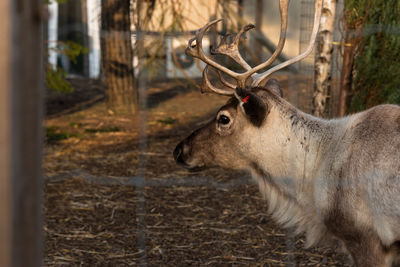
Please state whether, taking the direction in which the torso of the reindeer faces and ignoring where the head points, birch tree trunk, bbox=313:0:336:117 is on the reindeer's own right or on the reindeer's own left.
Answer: on the reindeer's own right

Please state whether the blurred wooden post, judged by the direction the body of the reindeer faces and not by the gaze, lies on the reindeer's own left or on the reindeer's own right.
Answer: on the reindeer's own left

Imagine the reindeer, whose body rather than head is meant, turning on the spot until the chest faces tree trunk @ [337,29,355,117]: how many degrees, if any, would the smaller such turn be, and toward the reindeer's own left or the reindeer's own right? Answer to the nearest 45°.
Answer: approximately 90° to the reindeer's own right

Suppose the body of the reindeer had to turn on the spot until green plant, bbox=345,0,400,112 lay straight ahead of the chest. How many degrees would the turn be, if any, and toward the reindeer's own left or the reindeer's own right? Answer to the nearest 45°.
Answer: approximately 90° to the reindeer's own right

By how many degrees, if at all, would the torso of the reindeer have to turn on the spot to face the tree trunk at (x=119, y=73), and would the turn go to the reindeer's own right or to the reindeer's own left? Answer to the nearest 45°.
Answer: approximately 45° to the reindeer's own right

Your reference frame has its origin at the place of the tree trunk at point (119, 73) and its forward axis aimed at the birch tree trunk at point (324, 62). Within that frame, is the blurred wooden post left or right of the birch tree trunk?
right

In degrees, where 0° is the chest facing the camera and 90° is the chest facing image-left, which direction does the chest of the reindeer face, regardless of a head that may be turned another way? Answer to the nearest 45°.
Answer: approximately 90°
